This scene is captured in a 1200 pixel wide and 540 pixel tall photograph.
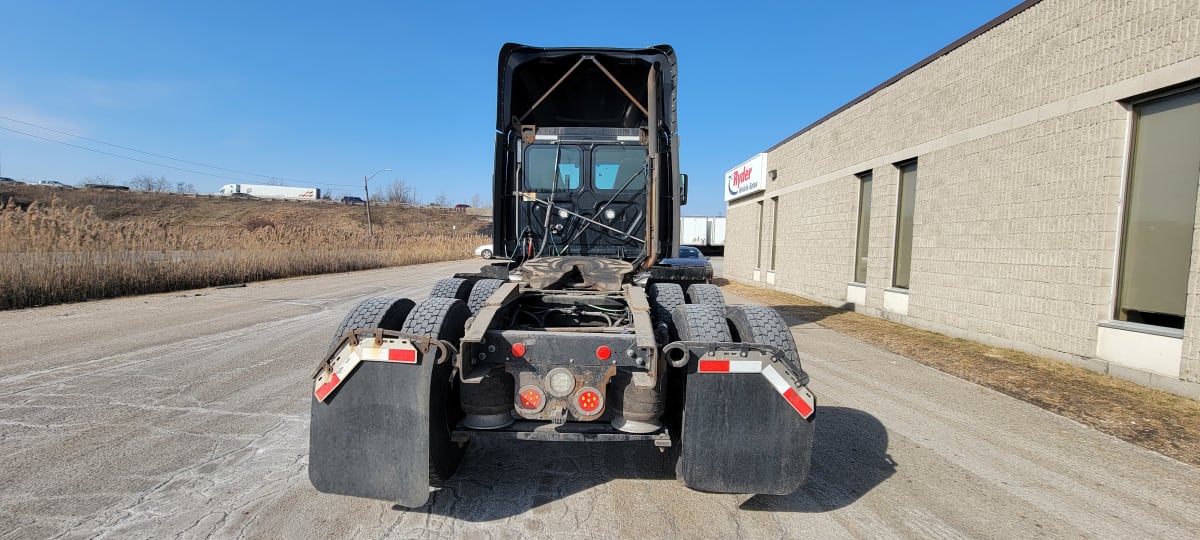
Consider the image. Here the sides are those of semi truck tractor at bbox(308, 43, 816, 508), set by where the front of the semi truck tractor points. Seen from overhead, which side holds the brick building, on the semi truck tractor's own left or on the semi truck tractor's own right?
on the semi truck tractor's own right

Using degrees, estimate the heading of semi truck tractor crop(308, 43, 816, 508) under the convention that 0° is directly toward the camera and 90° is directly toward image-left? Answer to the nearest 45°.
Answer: approximately 180°
